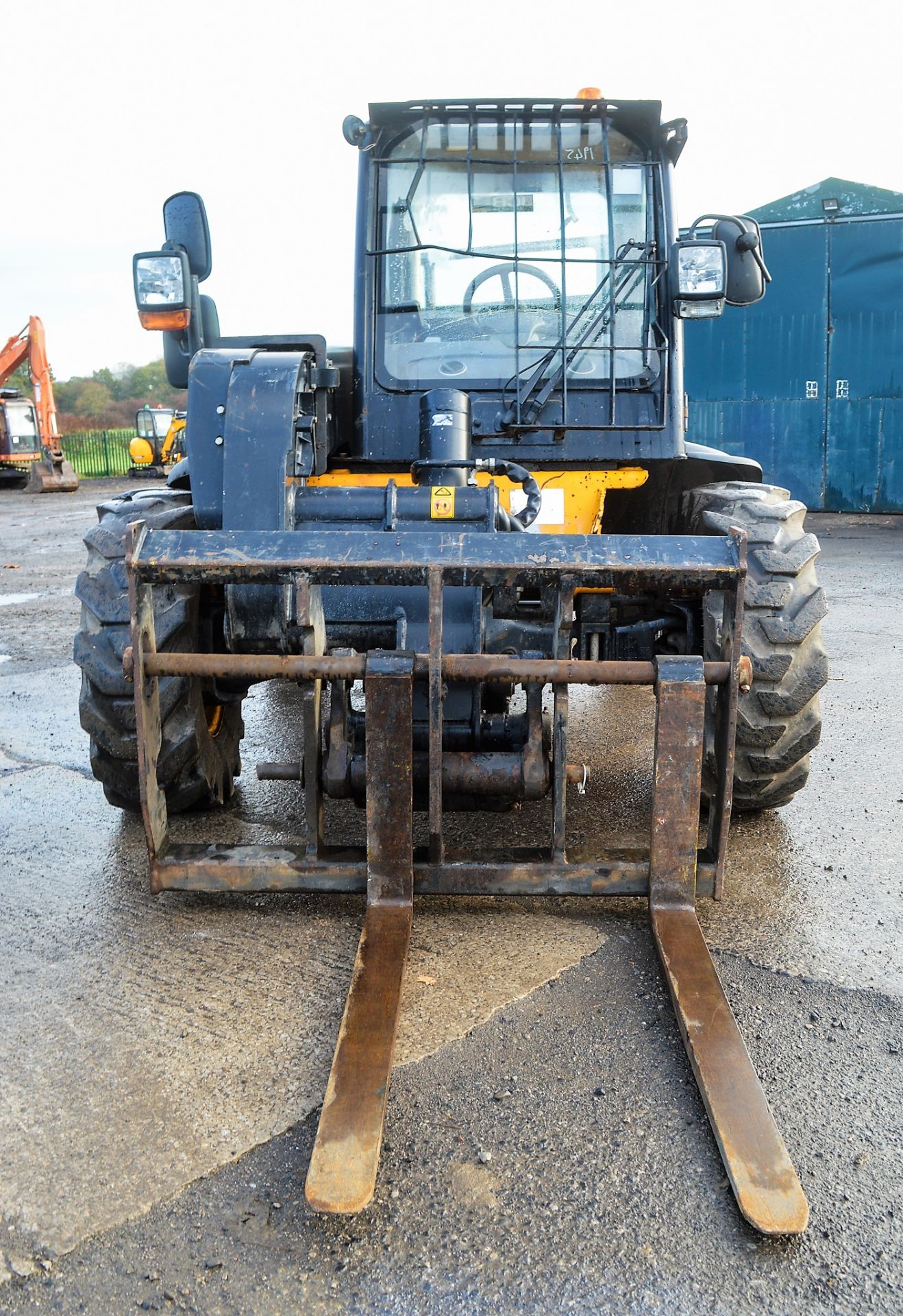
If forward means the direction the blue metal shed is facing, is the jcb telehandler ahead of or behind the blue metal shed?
ahead

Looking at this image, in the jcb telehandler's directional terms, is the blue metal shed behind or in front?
behind

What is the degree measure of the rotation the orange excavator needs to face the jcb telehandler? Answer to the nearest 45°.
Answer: approximately 45° to its right

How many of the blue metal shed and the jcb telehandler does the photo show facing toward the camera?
2

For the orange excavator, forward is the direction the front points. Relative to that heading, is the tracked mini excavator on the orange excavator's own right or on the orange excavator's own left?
on the orange excavator's own left

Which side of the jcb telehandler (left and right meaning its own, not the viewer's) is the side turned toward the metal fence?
back
